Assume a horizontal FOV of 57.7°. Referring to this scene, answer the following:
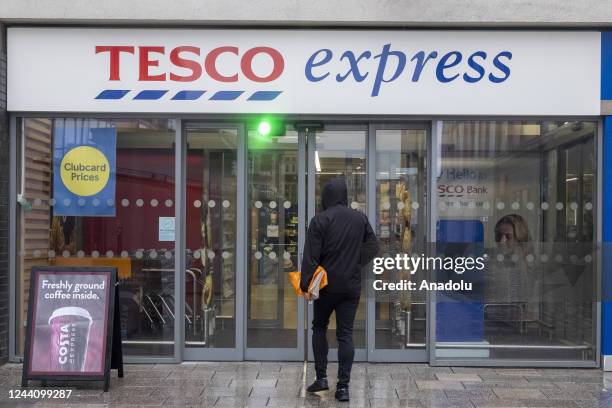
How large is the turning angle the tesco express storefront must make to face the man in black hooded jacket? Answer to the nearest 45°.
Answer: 0° — it already faces them

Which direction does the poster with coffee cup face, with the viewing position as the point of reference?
facing the viewer

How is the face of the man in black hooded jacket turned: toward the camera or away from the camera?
away from the camera

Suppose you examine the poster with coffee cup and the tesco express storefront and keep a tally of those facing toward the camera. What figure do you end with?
2

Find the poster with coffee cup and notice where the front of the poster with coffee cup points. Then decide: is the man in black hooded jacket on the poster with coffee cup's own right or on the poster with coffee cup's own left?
on the poster with coffee cup's own left

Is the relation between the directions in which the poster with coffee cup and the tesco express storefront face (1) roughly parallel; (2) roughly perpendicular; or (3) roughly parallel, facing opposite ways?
roughly parallel

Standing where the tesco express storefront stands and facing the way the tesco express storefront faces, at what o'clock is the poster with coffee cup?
The poster with coffee cup is roughly at 2 o'clock from the tesco express storefront.

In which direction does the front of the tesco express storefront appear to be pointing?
toward the camera
